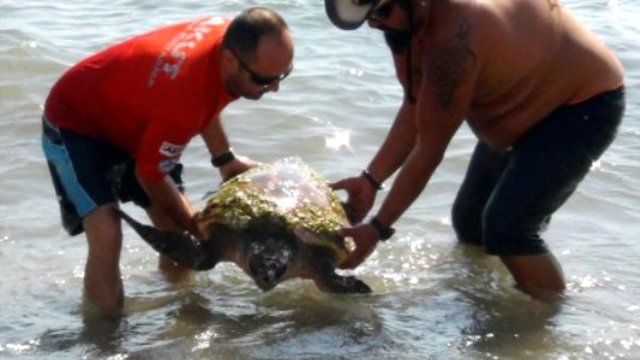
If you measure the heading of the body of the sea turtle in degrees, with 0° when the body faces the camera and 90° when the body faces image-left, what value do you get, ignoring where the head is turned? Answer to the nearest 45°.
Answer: approximately 0°

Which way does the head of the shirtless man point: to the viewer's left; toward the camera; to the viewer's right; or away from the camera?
to the viewer's left
